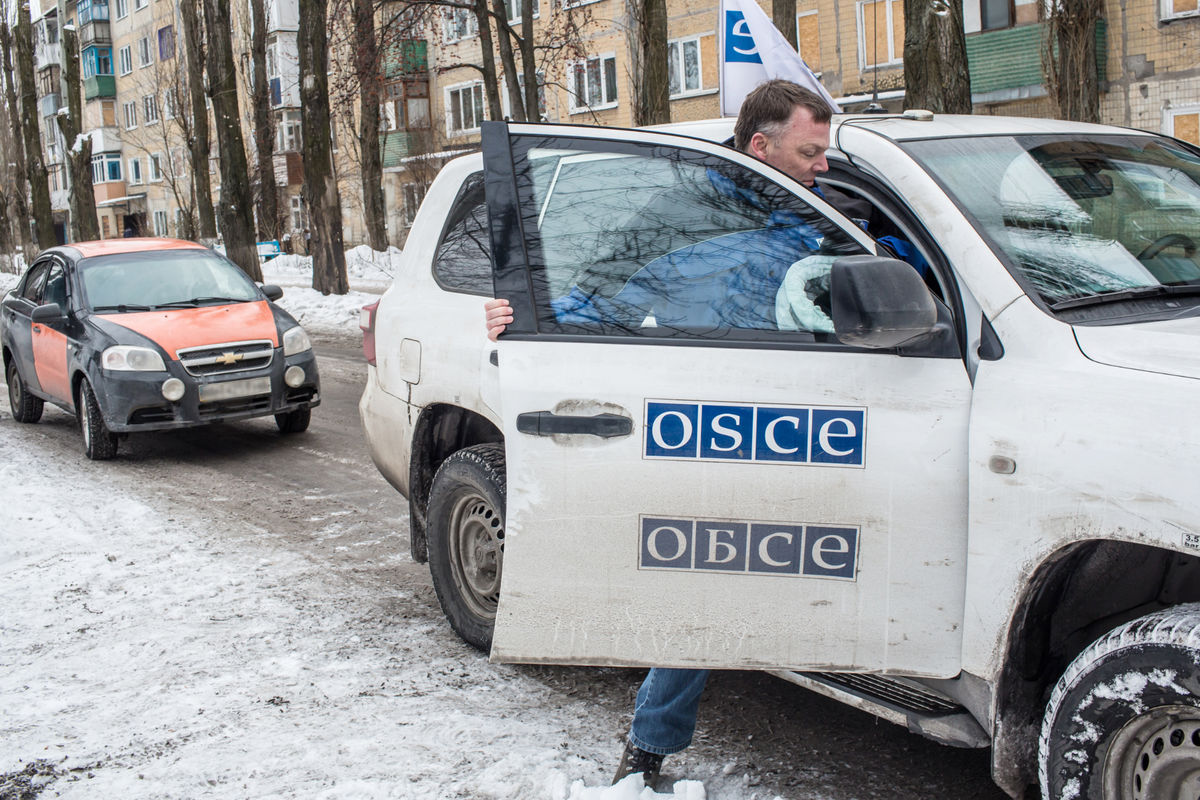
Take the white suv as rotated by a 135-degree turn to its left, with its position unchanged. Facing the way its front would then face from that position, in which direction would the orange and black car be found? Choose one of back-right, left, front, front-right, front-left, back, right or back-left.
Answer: front-left

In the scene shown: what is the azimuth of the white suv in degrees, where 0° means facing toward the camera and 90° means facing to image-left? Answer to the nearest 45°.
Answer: approximately 315°

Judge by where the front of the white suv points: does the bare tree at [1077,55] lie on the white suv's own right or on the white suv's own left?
on the white suv's own left
